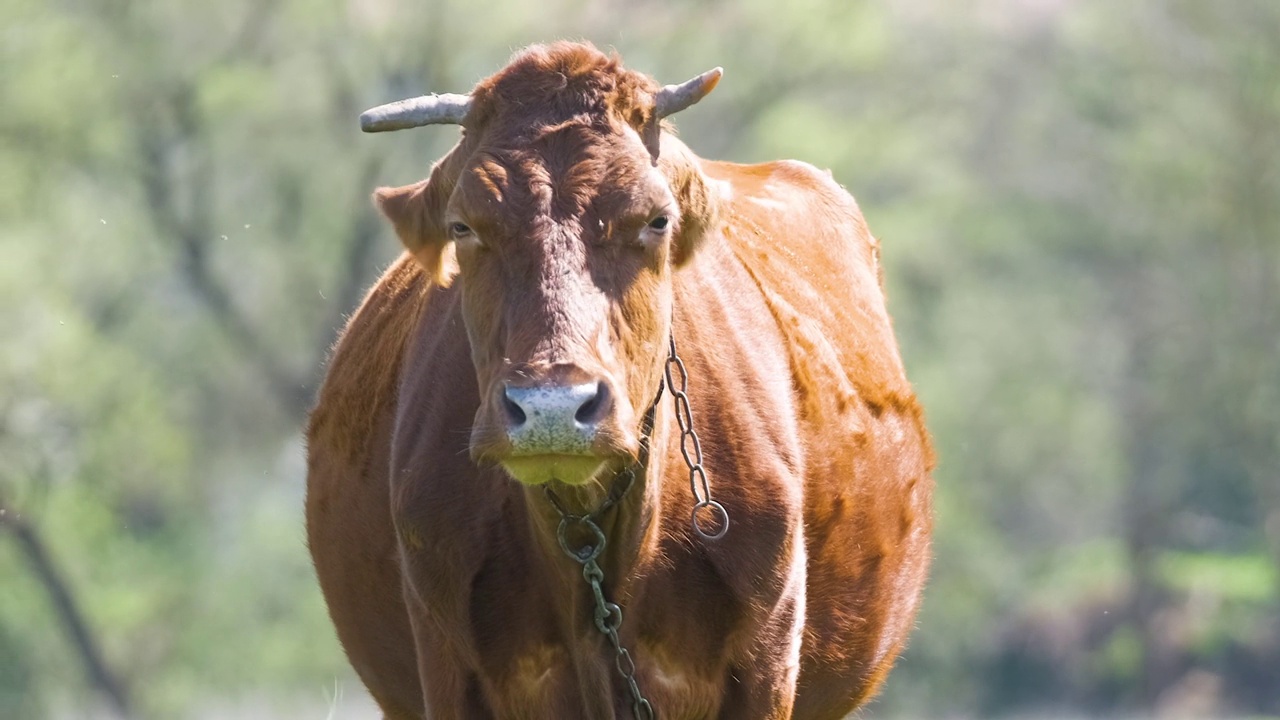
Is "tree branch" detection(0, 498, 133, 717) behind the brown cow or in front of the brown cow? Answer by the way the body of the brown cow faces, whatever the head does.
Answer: behind

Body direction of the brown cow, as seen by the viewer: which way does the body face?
toward the camera
